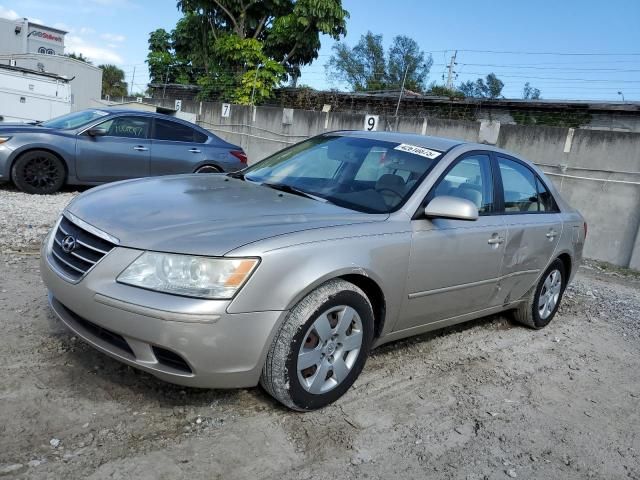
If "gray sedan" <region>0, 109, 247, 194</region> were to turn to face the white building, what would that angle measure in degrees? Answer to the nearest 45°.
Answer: approximately 90° to its right

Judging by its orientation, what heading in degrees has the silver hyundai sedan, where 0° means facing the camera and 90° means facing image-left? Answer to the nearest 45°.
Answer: approximately 45°

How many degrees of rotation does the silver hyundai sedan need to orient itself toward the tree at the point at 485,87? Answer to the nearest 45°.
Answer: approximately 135° to its right

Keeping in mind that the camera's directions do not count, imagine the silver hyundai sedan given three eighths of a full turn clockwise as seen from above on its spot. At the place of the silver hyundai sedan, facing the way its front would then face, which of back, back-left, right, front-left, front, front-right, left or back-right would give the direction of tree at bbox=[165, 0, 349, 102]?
front

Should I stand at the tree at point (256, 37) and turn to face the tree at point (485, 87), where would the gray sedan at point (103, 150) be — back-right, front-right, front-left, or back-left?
back-right

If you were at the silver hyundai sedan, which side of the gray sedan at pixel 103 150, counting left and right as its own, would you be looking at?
left

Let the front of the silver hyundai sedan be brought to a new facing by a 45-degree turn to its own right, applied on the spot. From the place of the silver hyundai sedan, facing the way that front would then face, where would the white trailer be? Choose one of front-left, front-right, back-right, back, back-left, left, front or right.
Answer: front-right

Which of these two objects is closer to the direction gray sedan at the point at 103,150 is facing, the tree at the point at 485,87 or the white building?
the white building

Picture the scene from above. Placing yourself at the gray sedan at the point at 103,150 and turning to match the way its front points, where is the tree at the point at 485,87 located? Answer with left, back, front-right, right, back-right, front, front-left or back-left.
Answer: back-right

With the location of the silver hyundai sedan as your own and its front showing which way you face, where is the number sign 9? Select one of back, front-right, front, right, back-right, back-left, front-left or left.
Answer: back-right

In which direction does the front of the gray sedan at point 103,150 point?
to the viewer's left

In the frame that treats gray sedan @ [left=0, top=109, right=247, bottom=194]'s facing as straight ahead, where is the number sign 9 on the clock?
The number sign 9 is roughly at 5 o'clock from the gray sedan.

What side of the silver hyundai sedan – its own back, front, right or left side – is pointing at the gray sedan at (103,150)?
right

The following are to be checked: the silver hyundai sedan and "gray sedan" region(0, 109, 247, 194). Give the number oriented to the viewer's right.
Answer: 0
